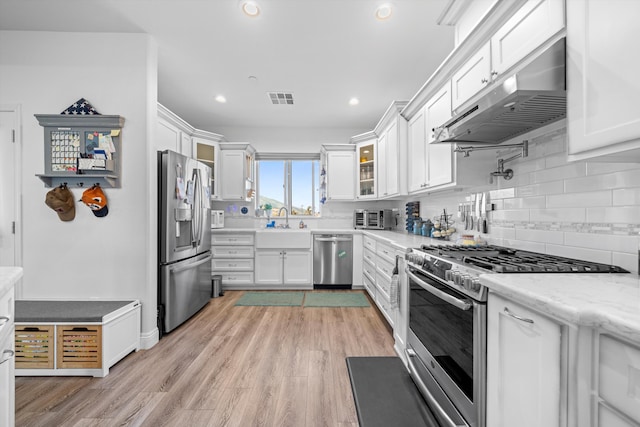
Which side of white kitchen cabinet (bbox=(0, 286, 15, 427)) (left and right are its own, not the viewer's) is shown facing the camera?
right

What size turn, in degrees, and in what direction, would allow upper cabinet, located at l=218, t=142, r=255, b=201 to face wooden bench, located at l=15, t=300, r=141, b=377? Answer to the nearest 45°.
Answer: approximately 45° to its right

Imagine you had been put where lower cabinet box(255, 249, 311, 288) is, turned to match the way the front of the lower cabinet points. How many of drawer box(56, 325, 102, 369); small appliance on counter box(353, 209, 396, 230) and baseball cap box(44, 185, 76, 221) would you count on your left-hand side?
1

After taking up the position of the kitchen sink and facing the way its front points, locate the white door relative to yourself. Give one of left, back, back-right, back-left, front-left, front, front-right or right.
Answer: front-right

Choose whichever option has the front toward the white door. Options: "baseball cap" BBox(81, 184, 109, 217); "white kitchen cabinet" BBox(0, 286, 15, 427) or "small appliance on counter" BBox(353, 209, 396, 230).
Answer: the small appliance on counter

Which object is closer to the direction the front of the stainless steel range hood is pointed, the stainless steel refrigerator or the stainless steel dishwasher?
the stainless steel refrigerator

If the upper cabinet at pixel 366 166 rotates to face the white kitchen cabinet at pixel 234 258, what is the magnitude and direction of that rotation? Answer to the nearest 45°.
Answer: approximately 45° to its right

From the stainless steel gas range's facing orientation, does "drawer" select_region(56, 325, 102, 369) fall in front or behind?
in front

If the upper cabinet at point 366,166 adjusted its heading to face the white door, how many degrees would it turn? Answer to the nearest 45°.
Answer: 0° — it already faces it
